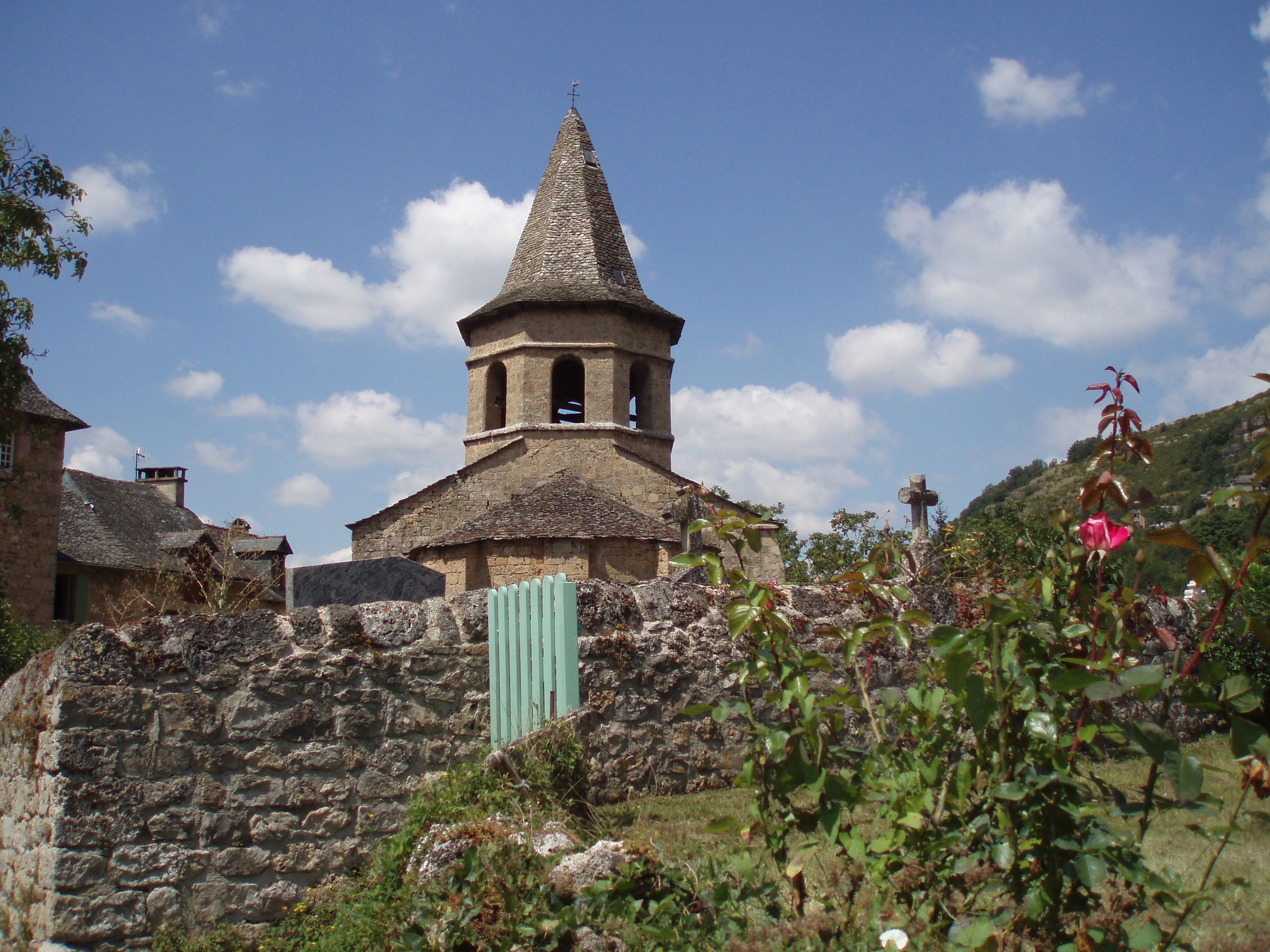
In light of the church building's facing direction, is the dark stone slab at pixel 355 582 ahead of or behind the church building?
behind

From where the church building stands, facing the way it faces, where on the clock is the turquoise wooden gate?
The turquoise wooden gate is roughly at 6 o'clock from the church building.

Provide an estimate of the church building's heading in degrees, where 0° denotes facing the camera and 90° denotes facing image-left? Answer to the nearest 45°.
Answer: approximately 180°

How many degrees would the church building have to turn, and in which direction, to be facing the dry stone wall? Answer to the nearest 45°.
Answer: approximately 180°

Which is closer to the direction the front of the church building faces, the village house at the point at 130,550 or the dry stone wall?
the village house

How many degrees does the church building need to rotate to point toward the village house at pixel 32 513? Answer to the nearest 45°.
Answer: approximately 90° to its left
